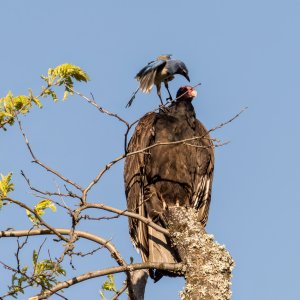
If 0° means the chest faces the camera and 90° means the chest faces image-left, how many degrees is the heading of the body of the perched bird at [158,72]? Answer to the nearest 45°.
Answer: approximately 270°

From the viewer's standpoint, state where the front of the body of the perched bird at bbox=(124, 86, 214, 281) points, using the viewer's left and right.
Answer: facing the viewer and to the right of the viewer
